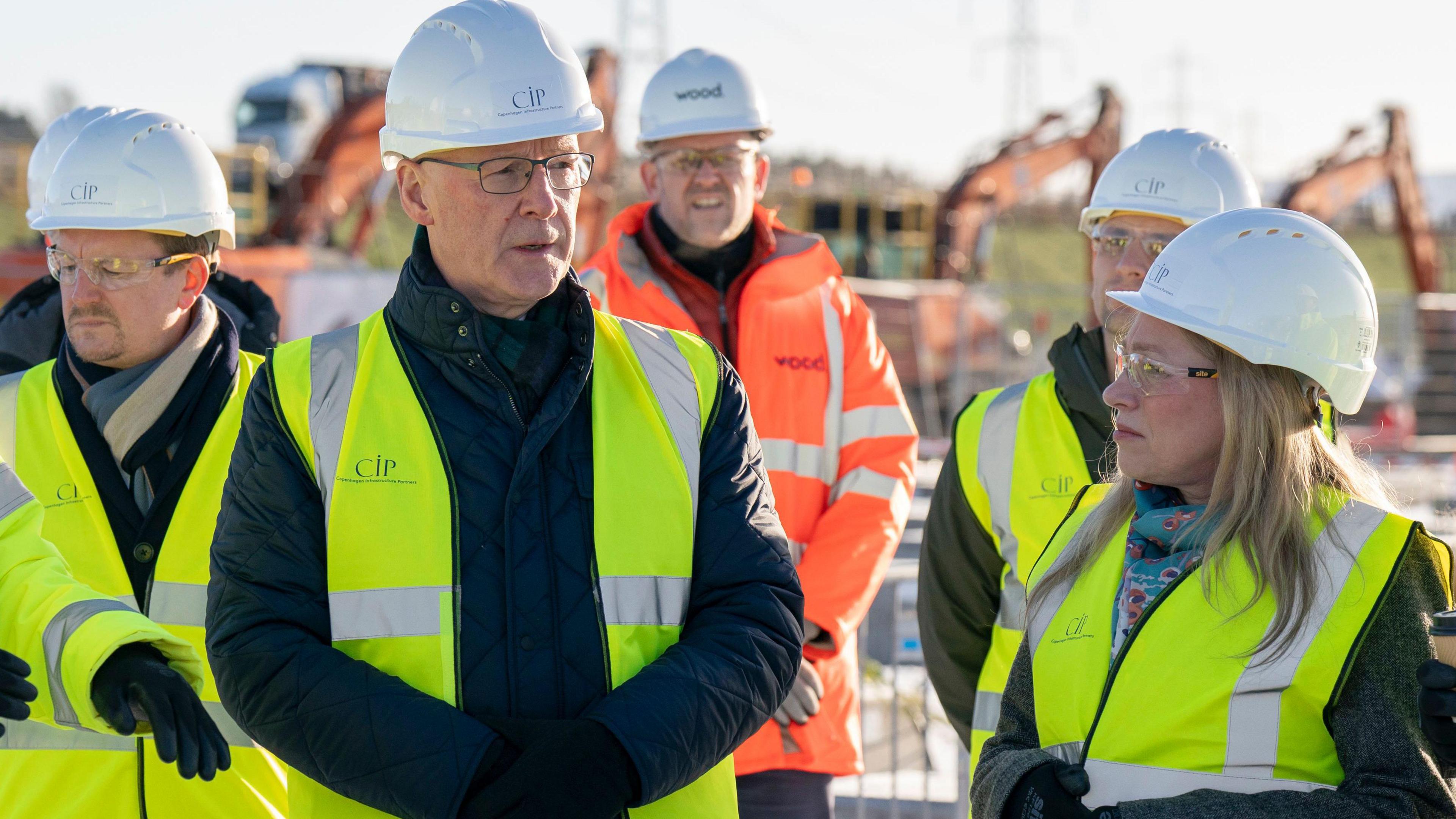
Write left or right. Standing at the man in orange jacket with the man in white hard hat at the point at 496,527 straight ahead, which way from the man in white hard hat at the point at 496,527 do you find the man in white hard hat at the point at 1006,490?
left

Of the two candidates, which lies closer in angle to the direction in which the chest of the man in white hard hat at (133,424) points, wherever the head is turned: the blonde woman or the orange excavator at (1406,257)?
the blonde woman

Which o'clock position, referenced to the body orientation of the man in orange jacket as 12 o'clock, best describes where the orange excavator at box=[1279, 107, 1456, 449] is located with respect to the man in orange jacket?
The orange excavator is roughly at 7 o'clock from the man in orange jacket.

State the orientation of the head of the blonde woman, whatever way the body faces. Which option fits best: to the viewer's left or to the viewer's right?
to the viewer's left

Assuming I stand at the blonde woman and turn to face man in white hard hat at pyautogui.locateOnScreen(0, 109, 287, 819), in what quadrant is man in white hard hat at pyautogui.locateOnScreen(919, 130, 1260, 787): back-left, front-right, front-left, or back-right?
front-right

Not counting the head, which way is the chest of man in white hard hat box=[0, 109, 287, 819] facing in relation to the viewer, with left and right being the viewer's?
facing the viewer

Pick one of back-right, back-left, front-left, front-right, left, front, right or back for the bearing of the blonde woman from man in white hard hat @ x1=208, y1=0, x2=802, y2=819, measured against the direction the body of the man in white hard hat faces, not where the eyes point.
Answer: left

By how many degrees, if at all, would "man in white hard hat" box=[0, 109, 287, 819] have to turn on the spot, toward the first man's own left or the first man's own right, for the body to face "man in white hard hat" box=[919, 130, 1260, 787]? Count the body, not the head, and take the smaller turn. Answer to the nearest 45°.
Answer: approximately 90° to the first man's own left

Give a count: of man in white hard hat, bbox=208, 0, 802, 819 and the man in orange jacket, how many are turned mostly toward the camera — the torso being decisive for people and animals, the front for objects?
2

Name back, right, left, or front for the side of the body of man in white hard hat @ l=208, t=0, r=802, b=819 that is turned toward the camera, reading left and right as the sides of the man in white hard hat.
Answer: front

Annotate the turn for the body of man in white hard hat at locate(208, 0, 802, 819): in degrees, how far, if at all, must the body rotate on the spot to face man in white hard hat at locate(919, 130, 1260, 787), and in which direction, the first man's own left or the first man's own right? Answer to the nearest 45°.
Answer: approximately 135° to the first man's own left

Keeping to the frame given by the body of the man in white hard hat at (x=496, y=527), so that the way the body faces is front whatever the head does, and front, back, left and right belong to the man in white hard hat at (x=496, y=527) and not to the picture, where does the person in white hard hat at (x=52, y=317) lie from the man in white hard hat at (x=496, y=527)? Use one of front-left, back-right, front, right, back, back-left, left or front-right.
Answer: back-right

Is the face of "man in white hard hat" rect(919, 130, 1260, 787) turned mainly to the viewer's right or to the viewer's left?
to the viewer's left

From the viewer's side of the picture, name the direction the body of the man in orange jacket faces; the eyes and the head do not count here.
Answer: toward the camera

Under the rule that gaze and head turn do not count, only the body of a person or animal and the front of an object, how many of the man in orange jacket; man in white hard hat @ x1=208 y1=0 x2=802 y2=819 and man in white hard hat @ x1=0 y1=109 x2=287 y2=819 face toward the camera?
3

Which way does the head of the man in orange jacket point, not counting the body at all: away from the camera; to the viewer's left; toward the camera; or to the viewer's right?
toward the camera
